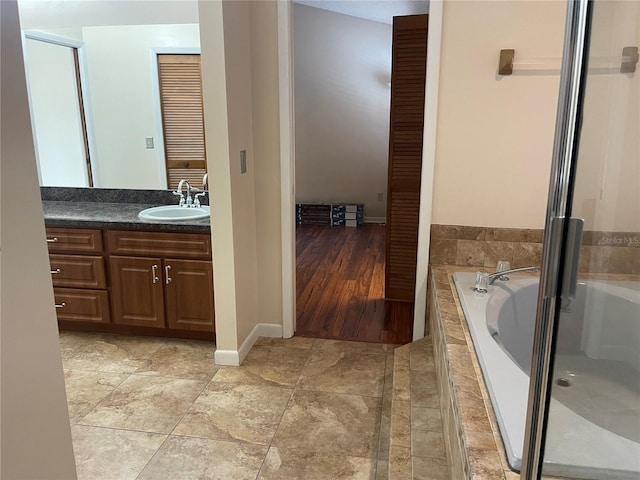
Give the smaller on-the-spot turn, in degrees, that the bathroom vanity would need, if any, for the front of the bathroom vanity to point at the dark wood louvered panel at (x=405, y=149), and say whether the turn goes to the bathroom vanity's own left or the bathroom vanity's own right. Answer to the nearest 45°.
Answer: approximately 90° to the bathroom vanity's own left

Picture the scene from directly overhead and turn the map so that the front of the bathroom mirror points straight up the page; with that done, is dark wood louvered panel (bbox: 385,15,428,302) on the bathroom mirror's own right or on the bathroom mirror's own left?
on the bathroom mirror's own left

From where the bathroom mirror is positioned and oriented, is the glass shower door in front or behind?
in front

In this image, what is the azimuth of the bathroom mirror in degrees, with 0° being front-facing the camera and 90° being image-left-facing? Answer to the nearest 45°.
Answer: approximately 0°

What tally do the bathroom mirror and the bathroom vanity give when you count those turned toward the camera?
2

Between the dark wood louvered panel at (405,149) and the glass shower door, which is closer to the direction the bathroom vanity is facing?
the glass shower door
